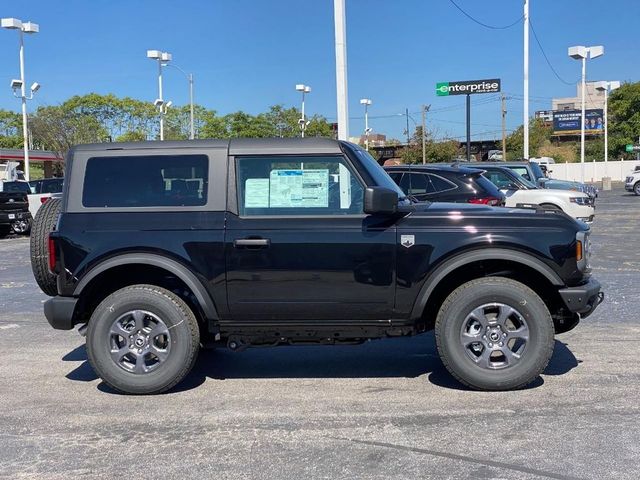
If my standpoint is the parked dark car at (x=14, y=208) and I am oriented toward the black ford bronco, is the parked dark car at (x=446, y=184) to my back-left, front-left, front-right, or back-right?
front-left

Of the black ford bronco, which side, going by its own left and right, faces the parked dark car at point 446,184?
left

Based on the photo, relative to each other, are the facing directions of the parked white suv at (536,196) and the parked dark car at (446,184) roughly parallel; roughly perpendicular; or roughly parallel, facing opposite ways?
roughly parallel, facing opposite ways

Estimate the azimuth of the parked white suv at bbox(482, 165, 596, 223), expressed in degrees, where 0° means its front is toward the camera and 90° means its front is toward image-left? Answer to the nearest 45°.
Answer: approximately 315°

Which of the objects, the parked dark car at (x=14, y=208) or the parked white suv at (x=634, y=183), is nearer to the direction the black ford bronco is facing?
the parked white suv

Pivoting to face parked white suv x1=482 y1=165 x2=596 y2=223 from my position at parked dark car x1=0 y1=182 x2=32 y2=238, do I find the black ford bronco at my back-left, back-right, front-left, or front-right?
front-right

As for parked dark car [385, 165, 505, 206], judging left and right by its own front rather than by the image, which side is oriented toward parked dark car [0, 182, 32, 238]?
front

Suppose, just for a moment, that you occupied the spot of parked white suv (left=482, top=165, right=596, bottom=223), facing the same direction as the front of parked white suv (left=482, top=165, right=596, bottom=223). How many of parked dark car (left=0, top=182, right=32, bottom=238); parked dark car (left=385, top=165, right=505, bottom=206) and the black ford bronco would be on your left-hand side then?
0

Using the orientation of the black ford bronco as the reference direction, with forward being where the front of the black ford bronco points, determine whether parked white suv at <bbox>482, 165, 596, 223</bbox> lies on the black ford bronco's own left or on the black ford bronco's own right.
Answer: on the black ford bronco's own left

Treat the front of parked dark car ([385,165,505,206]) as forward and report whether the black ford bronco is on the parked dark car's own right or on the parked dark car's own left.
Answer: on the parked dark car's own left

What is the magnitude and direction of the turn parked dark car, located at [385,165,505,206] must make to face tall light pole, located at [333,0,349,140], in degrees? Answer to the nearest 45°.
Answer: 0° — it already faces it

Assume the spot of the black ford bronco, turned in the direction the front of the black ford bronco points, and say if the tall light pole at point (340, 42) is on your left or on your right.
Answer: on your left

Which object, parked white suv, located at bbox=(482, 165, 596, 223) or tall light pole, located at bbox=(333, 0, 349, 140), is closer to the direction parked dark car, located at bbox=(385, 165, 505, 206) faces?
the tall light pole

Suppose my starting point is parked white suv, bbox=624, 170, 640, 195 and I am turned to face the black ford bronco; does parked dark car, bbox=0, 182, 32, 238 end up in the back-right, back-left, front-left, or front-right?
front-right

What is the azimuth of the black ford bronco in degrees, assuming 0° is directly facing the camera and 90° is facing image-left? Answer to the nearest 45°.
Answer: approximately 270°

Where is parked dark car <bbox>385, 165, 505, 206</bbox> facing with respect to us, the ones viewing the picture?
facing away from the viewer and to the left of the viewer
